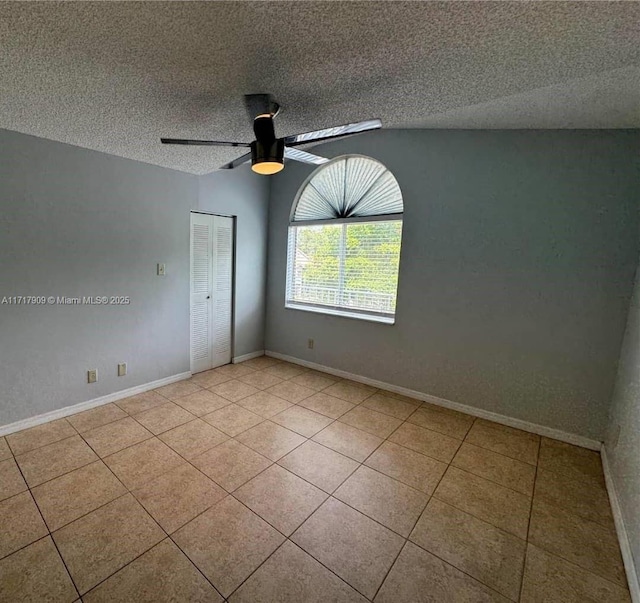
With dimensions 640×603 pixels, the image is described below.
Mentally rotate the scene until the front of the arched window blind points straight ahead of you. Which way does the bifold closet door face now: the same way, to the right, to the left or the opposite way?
to the left

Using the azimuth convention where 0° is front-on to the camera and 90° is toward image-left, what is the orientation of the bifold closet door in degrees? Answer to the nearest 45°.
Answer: approximately 315°

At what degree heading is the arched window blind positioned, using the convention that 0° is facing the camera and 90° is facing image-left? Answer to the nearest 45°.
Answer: approximately 45°

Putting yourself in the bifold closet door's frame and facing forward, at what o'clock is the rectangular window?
The rectangular window is roughly at 11 o'clock from the bifold closet door.

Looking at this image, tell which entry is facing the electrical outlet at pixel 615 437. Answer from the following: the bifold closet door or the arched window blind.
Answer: the bifold closet door

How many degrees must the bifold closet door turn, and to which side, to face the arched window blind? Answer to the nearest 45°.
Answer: approximately 45° to its left

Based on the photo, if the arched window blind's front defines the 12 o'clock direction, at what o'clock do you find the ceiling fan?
The ceiling fan is roughly at 11 o'clock from the arched window blind.
